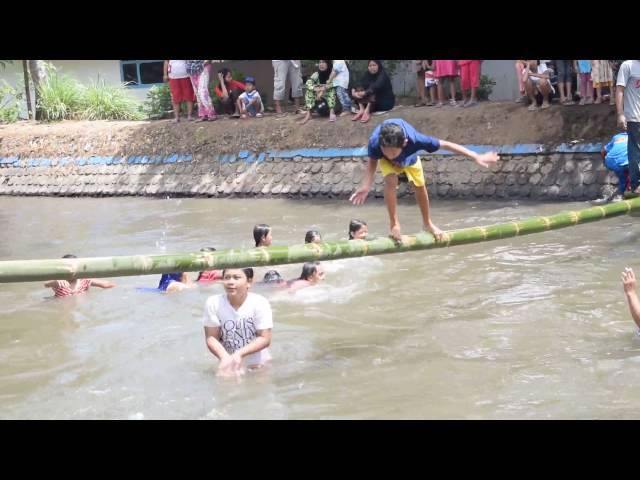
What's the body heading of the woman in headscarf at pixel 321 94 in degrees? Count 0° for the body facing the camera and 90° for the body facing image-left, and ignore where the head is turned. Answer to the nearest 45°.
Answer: approximately 0°

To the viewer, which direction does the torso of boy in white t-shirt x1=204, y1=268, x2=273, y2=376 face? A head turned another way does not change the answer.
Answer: toward the camera

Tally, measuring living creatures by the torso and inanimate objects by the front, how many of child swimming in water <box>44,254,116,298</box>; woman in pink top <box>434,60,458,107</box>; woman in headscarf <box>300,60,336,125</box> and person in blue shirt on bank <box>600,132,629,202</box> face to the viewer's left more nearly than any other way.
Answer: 1

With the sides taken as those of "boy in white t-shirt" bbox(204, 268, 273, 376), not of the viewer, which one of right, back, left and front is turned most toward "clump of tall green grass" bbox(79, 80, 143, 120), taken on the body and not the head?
back

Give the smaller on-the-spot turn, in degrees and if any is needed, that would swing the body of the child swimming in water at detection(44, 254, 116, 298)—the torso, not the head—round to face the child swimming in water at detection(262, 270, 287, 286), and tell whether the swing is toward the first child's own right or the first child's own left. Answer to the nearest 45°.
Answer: approximately 90° to the first child's own left

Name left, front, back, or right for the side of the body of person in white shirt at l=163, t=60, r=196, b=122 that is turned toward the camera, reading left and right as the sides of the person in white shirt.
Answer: front

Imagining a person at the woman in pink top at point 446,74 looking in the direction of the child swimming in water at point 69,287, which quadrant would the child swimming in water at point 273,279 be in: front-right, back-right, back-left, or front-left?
front-left

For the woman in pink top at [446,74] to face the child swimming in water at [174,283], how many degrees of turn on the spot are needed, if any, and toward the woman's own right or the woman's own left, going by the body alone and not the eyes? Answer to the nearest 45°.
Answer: approximately 45° to the woman's own right

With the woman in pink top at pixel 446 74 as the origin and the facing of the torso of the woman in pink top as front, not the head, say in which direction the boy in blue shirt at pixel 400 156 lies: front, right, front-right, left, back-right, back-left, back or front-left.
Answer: front

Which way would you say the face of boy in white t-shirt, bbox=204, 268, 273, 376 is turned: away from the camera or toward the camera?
toward the camera

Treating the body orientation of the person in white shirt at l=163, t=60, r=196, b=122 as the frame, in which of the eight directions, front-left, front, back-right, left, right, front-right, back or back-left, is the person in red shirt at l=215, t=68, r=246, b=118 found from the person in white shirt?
left
